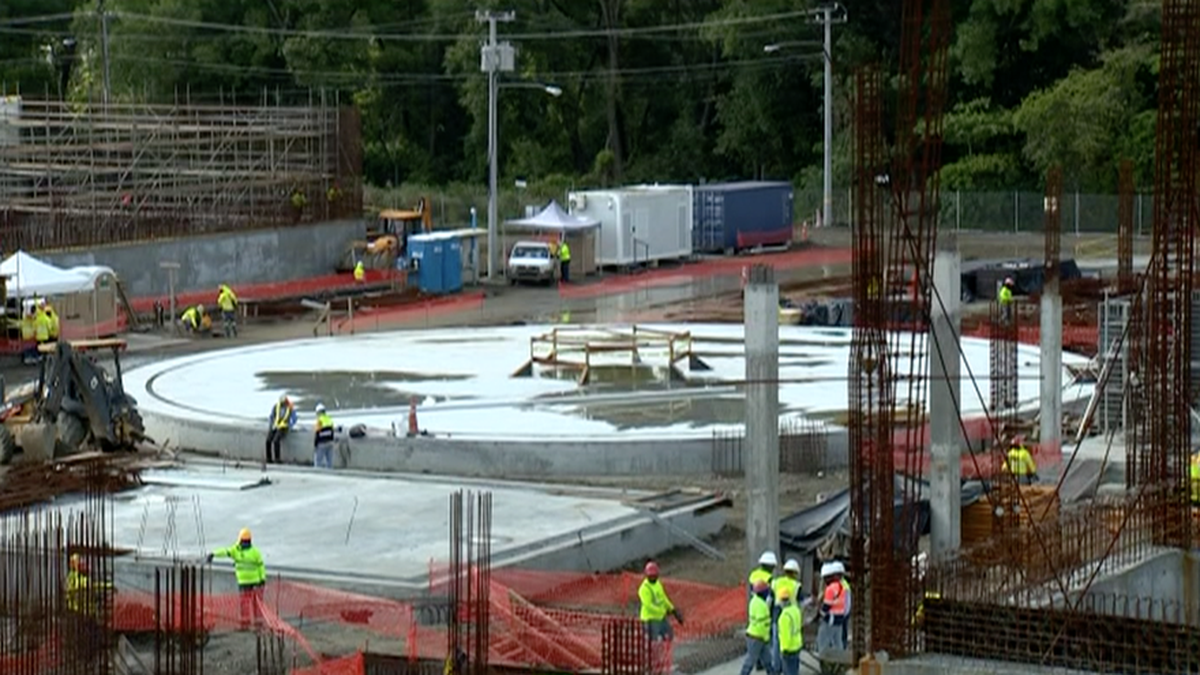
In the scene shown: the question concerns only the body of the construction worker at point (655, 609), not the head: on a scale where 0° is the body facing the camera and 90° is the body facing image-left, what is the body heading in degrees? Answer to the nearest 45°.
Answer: approximately 315°

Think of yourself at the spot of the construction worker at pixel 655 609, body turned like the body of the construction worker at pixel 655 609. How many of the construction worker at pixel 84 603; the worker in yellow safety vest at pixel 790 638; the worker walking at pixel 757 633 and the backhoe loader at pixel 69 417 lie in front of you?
2

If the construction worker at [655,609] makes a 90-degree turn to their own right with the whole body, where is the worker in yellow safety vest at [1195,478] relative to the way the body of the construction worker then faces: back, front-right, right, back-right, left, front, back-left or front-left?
back

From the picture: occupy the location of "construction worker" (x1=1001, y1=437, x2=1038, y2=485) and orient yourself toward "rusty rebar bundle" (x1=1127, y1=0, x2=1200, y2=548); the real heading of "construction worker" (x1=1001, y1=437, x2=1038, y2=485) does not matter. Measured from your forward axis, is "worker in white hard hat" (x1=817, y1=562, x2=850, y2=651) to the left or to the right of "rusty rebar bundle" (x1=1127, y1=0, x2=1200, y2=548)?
right

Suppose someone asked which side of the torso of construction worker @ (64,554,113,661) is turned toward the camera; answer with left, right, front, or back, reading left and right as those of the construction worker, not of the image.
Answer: right

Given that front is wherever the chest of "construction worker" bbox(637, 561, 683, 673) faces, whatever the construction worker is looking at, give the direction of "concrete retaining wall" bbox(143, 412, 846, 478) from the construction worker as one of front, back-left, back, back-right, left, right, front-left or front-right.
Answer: back-left

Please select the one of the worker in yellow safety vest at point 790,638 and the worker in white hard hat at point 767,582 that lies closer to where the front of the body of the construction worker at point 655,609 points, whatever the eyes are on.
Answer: the worker in yellow safety vest

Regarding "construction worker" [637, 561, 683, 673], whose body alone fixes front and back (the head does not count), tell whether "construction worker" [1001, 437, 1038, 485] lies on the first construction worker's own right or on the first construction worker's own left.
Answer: on the first construction worker's own left

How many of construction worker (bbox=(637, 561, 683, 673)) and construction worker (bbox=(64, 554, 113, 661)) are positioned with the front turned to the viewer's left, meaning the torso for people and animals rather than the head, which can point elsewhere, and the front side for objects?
0

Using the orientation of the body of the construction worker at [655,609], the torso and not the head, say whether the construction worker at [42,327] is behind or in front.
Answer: behind
